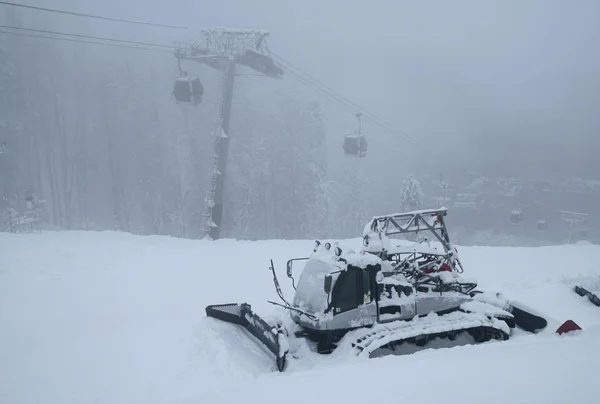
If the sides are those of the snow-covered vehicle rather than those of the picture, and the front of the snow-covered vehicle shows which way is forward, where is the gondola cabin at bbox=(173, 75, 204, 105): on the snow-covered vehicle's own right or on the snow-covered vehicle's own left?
on the snow-covered vehicle's own right

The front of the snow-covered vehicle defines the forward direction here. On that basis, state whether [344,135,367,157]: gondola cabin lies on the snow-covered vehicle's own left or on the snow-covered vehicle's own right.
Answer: on the snow-covered vehicle's own right

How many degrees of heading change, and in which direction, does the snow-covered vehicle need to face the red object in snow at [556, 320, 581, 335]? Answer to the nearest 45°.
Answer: approximately 135° to its left

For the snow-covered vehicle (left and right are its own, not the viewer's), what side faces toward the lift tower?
right

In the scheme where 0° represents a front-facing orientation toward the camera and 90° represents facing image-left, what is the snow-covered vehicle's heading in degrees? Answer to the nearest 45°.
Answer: approximately 45°
